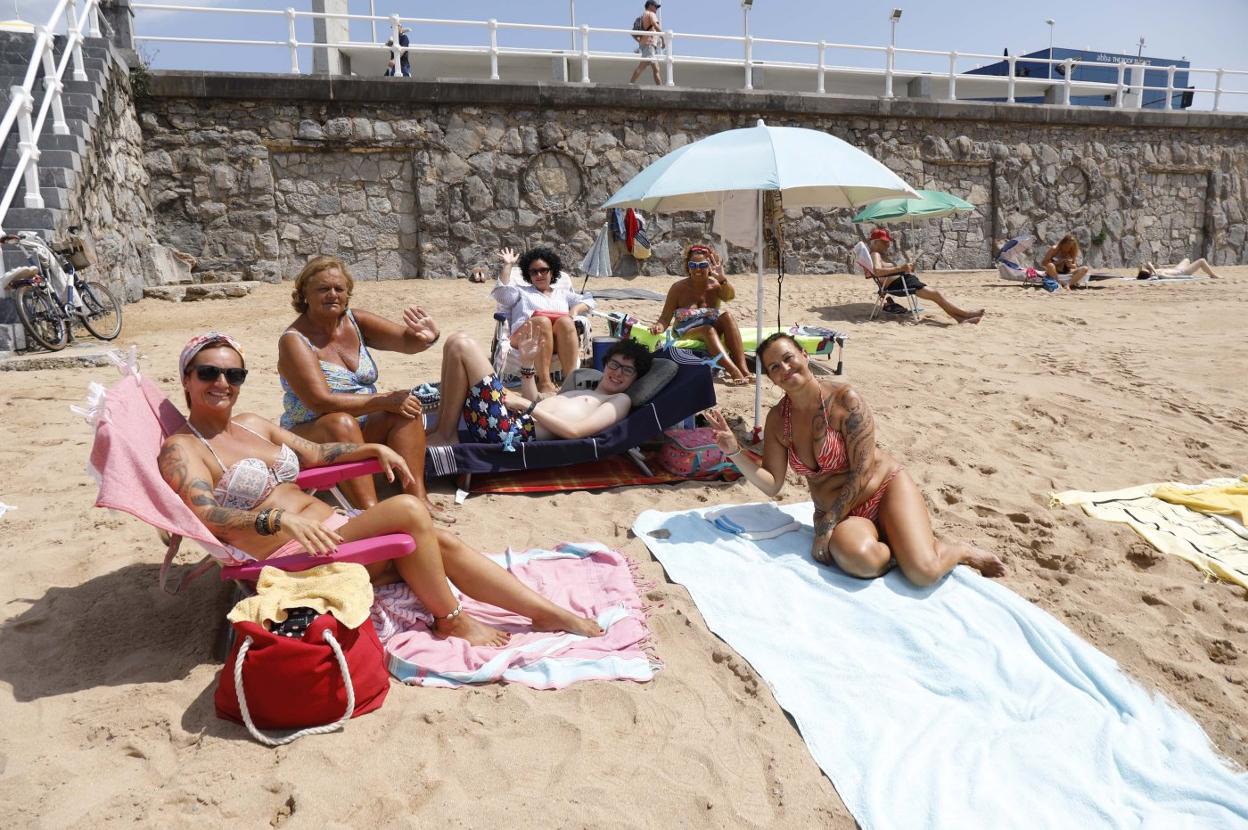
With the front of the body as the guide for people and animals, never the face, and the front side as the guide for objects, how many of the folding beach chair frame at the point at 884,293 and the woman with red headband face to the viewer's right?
1

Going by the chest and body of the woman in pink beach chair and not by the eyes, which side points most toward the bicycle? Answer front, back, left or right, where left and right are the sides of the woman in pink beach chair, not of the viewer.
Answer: back

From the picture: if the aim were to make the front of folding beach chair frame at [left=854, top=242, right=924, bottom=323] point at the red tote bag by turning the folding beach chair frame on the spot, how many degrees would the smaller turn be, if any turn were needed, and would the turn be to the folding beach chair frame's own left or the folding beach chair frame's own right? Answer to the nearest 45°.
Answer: approximately 90° to the folding beach chair frame's own right

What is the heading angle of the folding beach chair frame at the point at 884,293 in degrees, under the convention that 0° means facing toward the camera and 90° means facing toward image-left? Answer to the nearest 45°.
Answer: approximately 270°

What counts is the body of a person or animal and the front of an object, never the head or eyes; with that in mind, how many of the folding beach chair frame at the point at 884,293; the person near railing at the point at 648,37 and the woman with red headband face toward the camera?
1

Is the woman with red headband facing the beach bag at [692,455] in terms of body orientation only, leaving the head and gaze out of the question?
yes

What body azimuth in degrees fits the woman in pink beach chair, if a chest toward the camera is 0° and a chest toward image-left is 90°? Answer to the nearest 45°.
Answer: approximately 315°

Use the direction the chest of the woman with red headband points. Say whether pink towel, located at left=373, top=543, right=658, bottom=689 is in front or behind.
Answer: in front

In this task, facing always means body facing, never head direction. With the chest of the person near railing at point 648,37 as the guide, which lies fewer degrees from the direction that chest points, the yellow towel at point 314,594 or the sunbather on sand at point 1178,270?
the sunbather on sand

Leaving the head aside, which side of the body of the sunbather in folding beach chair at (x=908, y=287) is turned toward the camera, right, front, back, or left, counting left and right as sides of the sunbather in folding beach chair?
right

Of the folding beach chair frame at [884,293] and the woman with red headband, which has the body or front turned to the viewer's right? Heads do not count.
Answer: the folding beach chair frame

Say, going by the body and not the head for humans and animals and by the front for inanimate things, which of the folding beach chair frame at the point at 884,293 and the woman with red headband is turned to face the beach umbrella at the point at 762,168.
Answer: the woman with red headband

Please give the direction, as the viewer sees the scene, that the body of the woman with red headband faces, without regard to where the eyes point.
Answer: toward the camera

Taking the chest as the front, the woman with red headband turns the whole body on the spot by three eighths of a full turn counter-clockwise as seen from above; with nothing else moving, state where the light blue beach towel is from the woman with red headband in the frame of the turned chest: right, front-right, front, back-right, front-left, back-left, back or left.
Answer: back-right

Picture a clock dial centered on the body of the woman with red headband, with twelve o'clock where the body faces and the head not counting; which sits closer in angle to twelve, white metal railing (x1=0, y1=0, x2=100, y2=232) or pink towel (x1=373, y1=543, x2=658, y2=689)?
the pink towel
